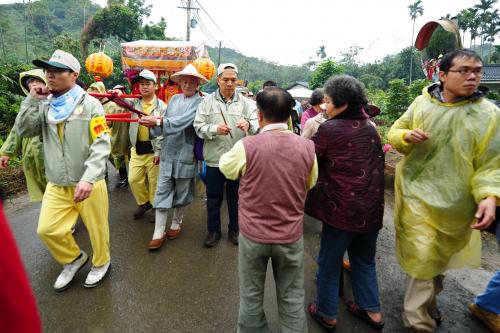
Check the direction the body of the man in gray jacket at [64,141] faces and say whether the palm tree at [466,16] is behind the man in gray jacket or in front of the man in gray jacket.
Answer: behind

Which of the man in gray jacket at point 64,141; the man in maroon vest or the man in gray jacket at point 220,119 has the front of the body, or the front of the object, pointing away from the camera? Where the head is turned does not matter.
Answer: the man in maroon vest

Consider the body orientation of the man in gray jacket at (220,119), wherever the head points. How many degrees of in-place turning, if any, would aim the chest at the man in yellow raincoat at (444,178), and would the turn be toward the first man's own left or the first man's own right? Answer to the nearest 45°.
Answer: approximately 45° to the first man's own left

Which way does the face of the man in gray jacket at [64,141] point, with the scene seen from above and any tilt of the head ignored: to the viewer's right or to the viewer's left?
to the viewer's left

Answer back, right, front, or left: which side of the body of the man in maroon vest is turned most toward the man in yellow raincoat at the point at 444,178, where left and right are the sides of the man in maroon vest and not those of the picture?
right

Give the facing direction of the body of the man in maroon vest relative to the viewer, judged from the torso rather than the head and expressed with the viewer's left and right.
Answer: facing away from the viewer

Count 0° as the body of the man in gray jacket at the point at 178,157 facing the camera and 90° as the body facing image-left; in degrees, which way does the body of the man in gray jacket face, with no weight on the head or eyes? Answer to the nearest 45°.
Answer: approximately 45°

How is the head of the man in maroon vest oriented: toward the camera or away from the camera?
away from the camera

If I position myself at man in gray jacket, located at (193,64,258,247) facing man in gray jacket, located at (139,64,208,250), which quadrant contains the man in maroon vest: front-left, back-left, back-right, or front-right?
back-left

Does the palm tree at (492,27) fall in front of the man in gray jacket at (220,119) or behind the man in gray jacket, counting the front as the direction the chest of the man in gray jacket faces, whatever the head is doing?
behind

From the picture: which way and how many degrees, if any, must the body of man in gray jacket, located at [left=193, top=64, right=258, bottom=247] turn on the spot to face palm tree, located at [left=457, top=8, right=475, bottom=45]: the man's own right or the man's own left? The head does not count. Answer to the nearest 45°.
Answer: approximately 135° to the man's own left
